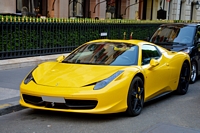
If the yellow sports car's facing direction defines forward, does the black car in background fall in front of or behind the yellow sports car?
behind

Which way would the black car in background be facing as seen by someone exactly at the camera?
facing the viewer and to the left of the viewer

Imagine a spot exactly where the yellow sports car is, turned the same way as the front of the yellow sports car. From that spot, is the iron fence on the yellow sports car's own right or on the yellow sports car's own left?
on the yellow sports car's own right

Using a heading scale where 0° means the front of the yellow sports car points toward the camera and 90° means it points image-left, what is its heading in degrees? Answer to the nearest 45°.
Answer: approximately 45°

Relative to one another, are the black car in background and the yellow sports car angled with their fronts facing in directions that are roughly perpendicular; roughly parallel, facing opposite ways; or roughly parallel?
roughly parallel

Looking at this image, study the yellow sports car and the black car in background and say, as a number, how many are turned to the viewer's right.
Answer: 0

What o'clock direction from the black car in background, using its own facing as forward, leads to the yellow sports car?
The yellow sports car is roughly at 11 o'clock from the black car in background.

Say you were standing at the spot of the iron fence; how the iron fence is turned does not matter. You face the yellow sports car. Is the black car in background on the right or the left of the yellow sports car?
left

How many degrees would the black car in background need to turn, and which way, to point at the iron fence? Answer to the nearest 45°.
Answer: approximately 45° to its right
